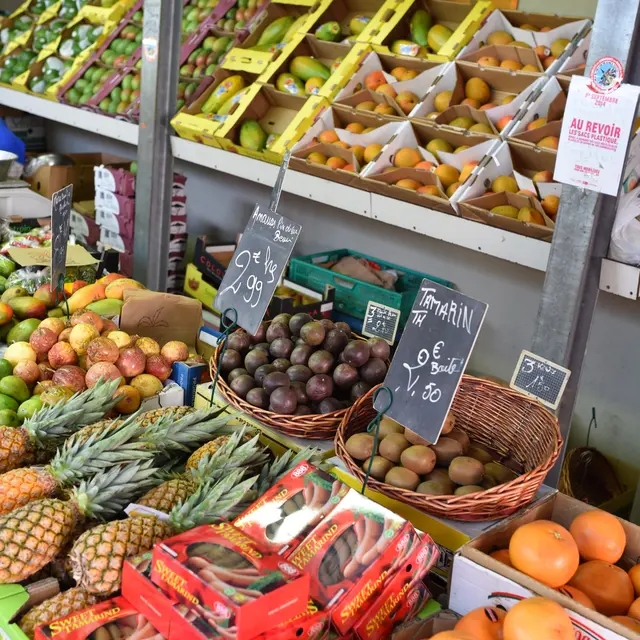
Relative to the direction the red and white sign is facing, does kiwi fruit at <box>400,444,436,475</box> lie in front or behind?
in front

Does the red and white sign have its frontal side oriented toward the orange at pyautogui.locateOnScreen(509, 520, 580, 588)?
yes

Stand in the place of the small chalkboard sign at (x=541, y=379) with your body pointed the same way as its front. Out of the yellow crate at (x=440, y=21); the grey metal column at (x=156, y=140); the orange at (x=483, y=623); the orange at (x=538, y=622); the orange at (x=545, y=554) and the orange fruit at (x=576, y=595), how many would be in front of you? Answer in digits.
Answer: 4

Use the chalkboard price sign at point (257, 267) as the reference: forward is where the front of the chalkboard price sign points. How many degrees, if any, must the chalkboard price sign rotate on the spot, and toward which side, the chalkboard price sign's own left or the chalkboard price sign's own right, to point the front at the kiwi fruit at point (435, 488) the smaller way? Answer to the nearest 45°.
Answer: approximately 45° to the chalkboard price sign's own left

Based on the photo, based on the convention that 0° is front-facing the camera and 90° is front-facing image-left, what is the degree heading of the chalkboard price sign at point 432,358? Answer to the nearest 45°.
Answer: approximately 0°

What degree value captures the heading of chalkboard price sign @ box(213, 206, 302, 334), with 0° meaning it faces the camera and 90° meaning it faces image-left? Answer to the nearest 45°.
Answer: approximately 0°
